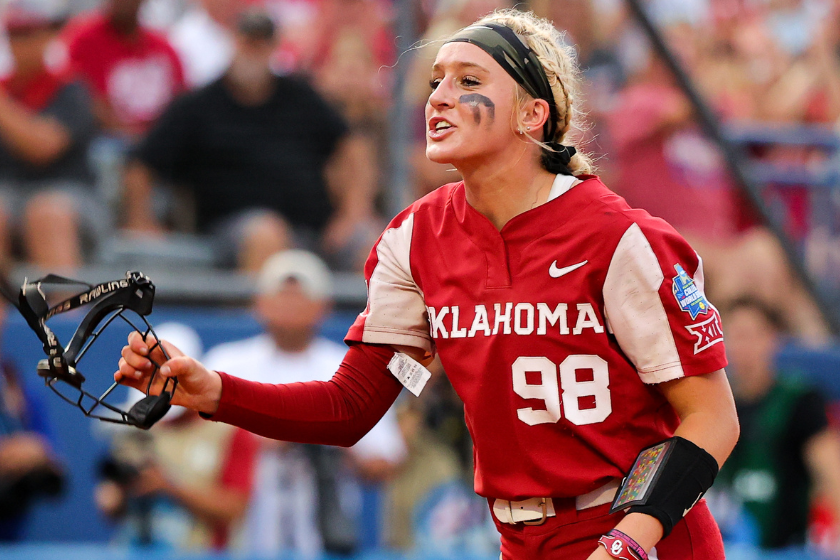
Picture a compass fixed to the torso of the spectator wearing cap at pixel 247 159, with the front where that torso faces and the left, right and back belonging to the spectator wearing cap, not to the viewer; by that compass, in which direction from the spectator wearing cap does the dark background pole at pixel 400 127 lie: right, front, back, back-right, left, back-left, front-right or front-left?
left

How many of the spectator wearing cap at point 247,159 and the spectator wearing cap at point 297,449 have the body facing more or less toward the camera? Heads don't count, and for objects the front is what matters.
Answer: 2

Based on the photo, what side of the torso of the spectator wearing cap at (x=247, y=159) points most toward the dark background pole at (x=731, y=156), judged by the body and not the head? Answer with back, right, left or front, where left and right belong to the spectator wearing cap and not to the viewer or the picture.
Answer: left

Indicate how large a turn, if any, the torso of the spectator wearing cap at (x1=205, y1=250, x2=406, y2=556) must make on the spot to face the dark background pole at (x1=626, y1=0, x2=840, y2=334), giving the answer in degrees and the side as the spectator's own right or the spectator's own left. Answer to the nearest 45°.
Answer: approximately 90° to the spectator's own left

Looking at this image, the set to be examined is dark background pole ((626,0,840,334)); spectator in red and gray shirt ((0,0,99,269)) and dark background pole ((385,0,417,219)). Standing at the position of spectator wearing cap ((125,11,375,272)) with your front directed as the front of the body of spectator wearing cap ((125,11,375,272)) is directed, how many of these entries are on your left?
2
